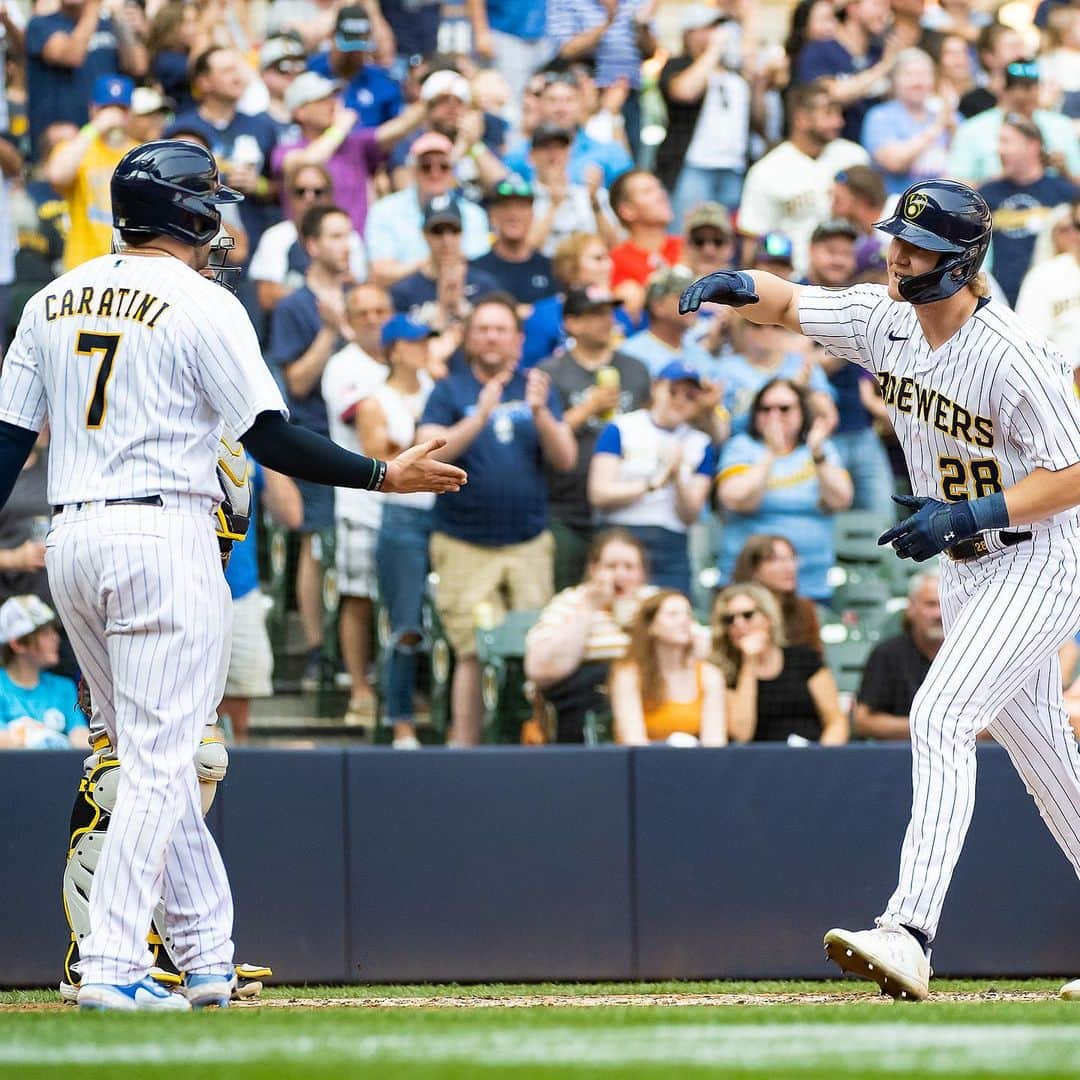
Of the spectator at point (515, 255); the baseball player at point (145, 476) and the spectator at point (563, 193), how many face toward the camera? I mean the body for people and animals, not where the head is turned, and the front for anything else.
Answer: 2

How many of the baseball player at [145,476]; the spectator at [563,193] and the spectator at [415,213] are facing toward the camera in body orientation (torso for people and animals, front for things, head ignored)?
2

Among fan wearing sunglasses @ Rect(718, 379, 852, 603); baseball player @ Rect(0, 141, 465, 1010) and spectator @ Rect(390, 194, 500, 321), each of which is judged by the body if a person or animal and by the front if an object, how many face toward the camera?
2

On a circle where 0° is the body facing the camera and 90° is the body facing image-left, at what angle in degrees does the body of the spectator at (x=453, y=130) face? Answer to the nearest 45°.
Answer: approximately 0°

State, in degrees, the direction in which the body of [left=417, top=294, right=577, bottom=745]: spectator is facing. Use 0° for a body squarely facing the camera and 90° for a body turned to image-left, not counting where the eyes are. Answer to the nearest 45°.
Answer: approximately 0°

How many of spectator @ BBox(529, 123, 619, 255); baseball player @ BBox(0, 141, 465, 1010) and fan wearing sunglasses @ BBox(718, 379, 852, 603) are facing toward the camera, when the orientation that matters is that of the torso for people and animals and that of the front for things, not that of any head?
2

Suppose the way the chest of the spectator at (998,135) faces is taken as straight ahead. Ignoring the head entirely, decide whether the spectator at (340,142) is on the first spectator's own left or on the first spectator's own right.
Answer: on the first spectator's own right

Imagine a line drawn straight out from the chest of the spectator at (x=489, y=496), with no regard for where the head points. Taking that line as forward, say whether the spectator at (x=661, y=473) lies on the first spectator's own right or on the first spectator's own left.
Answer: on the first spectator's own left
